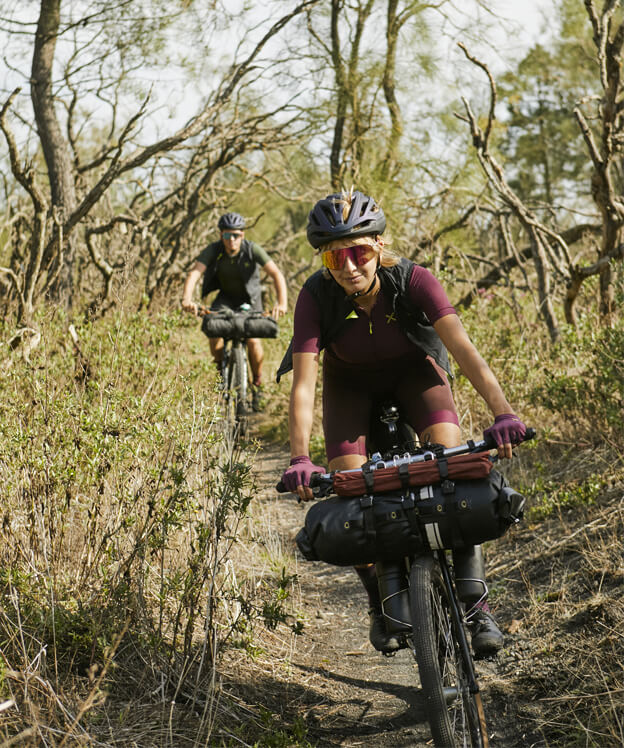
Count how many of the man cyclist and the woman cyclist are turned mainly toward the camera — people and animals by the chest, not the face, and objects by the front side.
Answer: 2

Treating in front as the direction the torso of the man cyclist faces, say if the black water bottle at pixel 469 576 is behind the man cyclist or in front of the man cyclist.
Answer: in front

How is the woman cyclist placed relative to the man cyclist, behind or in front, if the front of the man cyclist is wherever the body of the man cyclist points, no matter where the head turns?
in front

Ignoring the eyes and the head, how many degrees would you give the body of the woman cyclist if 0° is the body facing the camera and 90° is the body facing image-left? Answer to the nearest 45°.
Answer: approximately 0°

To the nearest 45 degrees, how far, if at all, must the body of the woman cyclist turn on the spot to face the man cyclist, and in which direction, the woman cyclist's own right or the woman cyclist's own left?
approximately 180°

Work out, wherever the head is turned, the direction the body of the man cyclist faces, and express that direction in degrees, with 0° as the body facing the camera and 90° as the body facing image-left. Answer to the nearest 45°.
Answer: approximately 0°

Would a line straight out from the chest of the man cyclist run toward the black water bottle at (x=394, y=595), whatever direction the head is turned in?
yes
